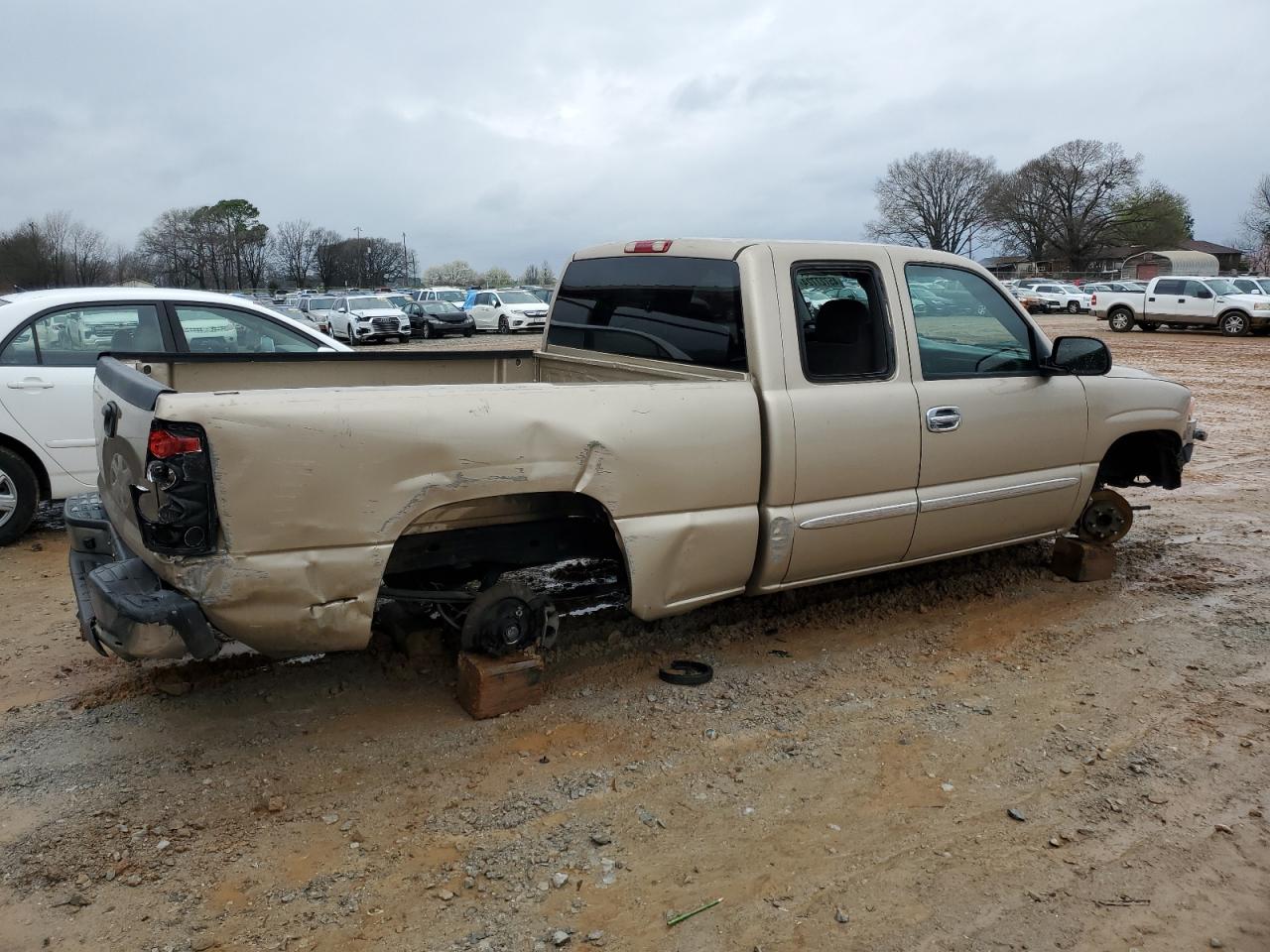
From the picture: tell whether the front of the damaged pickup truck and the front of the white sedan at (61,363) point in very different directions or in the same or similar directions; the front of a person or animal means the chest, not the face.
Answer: same or similar directions

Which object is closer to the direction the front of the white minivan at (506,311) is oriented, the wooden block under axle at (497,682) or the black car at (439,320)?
the wooden block under axle

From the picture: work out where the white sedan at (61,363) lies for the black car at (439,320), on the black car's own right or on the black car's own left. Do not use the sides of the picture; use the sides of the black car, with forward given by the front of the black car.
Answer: on the black car's own right

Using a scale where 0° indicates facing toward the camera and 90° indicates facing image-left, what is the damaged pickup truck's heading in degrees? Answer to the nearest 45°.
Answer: approximately 225°

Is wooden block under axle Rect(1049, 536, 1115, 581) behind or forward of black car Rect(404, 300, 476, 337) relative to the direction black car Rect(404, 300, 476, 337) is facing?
forward

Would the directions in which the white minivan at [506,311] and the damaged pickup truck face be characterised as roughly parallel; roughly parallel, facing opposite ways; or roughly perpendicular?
roughly perpendicular

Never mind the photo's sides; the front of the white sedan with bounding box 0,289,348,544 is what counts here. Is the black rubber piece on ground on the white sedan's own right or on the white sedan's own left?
on the white sedan's own right

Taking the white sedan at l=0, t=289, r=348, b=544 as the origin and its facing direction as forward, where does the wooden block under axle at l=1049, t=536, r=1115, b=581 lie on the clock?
The wooden block under axle is roughly at 1 o'clock from the white sedan.

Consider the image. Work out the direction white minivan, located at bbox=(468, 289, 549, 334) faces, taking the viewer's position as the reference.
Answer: facing the viewer and to the right of the viewer

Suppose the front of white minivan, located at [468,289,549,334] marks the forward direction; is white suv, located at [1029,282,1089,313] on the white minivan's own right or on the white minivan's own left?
on the white minivan's own left

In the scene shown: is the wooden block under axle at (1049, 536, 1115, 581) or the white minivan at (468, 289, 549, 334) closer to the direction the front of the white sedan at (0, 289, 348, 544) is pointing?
the wooden block under axle

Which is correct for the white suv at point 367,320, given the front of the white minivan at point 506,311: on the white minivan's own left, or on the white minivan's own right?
on the white minivan's own right

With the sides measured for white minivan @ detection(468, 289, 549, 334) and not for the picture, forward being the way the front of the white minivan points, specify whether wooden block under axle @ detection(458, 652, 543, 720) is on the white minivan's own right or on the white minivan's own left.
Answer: on the white minivan's own right

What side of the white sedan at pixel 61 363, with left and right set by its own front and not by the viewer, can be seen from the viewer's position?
right

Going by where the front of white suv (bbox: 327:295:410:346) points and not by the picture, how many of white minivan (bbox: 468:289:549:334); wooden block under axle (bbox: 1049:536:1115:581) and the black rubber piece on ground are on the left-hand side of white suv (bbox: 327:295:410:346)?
1

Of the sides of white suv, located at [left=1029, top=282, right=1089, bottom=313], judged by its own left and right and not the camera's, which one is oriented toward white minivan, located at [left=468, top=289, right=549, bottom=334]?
right

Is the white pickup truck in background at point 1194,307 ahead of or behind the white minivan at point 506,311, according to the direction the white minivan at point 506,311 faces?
ahead
